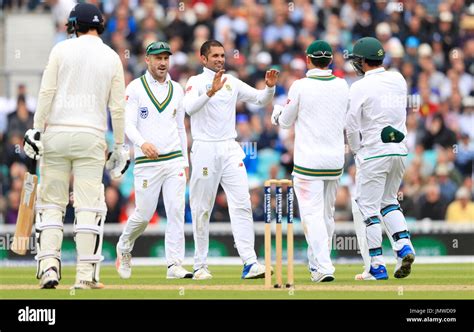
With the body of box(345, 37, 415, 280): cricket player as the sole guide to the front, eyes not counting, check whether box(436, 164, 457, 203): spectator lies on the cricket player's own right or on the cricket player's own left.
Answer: on the cricket player's own right

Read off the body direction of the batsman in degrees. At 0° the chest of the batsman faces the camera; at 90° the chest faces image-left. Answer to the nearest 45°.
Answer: approximately 180°

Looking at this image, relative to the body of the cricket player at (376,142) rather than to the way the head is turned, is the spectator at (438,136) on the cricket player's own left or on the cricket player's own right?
on the cricket player's own right

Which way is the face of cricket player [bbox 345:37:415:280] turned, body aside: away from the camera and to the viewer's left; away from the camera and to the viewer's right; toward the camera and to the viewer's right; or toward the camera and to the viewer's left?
away from the camera and to the viewer's left

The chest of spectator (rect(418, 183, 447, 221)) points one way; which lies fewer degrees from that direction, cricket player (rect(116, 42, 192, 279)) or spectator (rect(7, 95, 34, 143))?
the cricket player

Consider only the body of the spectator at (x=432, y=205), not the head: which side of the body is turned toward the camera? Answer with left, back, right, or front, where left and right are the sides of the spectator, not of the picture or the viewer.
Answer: front

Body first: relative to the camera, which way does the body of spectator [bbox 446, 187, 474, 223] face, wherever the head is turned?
toward the camera

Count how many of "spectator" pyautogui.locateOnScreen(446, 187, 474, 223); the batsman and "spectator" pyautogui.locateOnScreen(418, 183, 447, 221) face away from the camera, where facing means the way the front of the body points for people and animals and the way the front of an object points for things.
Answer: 1

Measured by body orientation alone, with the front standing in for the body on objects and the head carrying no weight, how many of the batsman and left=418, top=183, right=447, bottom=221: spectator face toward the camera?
1

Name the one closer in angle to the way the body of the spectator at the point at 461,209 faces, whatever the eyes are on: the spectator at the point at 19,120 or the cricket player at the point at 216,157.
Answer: the cricket player

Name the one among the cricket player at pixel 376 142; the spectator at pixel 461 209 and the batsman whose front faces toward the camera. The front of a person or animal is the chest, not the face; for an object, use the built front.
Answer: the spectator

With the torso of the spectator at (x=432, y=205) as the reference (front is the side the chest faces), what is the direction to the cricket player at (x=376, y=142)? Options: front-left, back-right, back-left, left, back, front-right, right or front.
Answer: front

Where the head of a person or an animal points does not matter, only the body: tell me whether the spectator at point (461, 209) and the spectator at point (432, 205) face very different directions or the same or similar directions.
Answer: same or similar directions

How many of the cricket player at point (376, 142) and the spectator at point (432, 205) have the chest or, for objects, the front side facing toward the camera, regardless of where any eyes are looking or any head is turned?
1

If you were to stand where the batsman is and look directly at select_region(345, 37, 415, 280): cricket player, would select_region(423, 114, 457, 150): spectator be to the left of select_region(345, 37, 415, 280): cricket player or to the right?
left

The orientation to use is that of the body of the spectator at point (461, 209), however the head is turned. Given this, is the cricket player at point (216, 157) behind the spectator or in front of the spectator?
in front

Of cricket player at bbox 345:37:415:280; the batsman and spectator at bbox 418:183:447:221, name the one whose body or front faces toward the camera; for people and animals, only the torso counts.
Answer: the spectator
